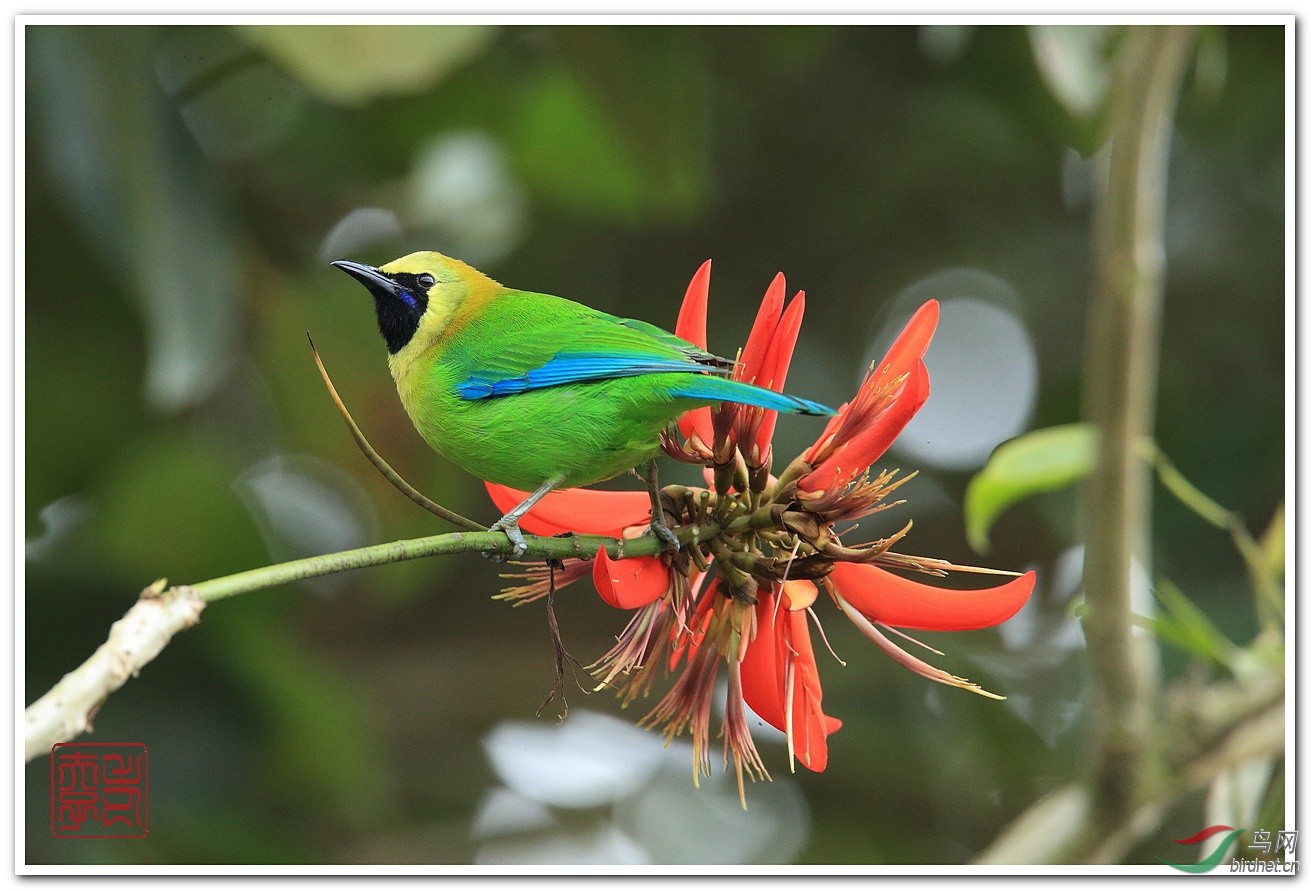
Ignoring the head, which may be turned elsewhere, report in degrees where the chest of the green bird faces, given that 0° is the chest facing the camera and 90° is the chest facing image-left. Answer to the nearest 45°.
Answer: approximately 90°

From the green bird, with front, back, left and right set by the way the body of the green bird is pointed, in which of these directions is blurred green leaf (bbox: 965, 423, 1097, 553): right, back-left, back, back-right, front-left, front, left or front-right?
back-right

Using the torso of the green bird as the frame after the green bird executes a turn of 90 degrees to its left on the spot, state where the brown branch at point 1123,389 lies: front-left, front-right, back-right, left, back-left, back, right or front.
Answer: back-left

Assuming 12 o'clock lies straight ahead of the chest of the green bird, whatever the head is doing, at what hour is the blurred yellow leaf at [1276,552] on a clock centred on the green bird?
The blurred yellow leaf is roughly at 5 o'clock from the green bird.
